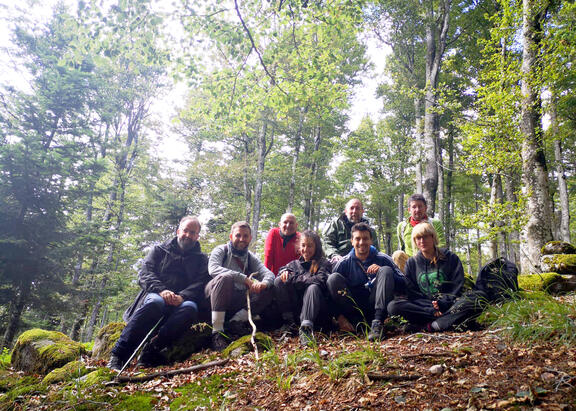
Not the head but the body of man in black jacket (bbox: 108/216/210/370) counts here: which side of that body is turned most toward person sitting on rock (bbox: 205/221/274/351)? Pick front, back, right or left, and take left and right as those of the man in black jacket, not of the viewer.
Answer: left

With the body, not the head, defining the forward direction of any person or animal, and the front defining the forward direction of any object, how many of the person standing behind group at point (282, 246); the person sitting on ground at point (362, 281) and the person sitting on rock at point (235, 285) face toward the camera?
3

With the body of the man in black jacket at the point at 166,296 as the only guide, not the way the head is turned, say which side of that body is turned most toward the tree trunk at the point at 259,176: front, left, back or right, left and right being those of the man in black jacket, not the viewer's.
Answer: back

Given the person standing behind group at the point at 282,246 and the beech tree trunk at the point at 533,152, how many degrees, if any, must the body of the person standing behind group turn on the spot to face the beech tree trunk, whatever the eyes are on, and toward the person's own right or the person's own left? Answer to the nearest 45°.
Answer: approximately 90° to the person's own left

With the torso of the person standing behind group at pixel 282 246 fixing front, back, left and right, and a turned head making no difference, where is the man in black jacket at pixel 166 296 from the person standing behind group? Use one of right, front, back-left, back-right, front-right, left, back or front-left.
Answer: front-right

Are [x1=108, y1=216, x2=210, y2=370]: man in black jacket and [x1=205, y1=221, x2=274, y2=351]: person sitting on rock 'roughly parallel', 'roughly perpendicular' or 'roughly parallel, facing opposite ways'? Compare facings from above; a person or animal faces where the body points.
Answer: roughly parallel

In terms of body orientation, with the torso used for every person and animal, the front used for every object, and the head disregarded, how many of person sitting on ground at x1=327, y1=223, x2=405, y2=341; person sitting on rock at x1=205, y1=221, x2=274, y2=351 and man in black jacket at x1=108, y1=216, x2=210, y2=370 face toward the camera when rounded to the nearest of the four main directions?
3

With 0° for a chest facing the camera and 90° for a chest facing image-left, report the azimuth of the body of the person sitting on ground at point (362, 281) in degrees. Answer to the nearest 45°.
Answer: approximately 0°

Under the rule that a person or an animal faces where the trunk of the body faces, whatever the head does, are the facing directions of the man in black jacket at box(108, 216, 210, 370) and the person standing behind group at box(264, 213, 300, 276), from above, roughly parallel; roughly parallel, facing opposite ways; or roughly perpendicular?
roughly parallel

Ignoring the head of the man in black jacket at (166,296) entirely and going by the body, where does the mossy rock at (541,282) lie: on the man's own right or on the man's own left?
on the man's own left

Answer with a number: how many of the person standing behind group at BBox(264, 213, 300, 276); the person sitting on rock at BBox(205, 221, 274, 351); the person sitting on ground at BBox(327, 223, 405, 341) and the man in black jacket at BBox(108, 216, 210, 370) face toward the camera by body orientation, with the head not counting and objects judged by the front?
4

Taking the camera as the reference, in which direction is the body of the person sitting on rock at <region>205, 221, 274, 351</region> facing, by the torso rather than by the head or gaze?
toward the camera

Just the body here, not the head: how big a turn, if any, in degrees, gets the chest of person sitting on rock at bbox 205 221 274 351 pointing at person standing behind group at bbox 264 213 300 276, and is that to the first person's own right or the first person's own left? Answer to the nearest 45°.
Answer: approximately 135° to the first person's own left

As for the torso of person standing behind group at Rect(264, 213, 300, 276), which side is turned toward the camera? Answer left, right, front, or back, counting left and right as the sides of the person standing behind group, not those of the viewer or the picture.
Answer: front
